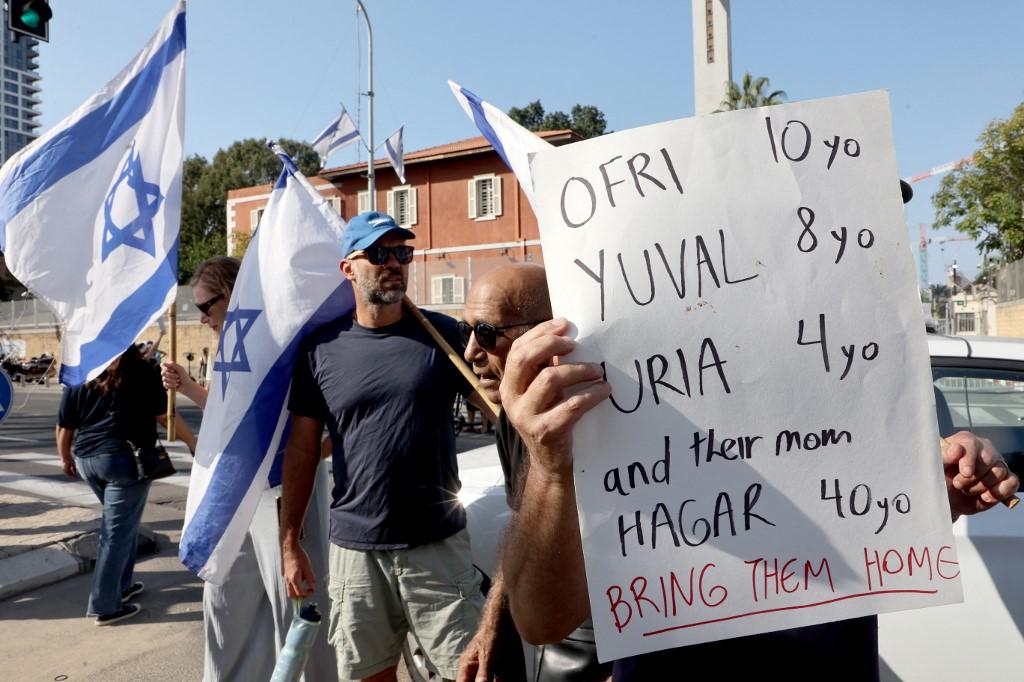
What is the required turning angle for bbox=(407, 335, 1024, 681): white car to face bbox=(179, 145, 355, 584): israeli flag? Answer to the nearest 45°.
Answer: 0° — it already faces it

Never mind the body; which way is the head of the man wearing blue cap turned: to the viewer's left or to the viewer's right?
to the viewer's right

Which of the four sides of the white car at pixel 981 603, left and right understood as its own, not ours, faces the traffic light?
front

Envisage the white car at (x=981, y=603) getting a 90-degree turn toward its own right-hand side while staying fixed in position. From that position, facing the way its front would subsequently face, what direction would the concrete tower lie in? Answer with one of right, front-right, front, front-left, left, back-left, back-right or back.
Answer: front

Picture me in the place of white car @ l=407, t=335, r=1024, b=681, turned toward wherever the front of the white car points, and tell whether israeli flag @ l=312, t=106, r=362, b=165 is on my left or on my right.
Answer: on my right

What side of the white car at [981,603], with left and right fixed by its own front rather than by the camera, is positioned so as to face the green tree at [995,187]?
right

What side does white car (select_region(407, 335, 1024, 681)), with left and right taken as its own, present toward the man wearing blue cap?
front

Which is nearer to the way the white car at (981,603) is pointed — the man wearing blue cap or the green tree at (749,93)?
the man wearing blue cap

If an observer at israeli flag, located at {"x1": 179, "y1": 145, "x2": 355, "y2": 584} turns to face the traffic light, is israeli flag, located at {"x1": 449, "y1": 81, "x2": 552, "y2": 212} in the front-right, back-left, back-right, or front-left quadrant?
back-right

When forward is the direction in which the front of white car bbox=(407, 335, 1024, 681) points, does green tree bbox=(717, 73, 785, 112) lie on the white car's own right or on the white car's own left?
on the white car's own right

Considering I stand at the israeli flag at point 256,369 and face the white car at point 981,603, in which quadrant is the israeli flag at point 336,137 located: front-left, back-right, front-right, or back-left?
back-left

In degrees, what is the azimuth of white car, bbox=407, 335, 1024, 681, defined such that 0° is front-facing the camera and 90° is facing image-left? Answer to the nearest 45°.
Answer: approximately 90°

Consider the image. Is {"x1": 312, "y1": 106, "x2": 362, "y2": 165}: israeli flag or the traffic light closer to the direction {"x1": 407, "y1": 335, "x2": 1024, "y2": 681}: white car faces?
the traffic light
